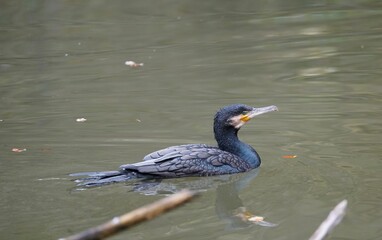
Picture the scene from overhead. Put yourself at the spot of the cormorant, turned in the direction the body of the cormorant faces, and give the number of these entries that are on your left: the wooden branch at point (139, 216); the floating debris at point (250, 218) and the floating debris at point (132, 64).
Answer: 1

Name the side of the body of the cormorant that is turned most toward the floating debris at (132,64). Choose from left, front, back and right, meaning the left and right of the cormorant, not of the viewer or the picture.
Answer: left

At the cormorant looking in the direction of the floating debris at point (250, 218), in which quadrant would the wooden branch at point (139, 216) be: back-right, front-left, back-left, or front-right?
front-right

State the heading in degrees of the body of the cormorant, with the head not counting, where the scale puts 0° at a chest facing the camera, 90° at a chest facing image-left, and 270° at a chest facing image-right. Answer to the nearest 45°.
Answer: approximately 270°

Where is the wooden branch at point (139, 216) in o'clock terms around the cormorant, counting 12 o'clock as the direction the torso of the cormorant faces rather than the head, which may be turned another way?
The wooden branch is roughly at 3 o'clock from the cormorant.

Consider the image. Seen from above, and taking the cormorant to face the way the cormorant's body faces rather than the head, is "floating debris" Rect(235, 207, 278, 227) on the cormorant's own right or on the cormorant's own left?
on the cormorant's own right
